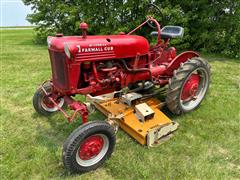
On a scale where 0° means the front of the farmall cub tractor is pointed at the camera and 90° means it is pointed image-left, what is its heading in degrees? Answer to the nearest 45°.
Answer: approximately 45°

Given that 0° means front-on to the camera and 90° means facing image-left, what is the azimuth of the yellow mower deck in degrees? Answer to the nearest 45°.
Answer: approximately 45°
